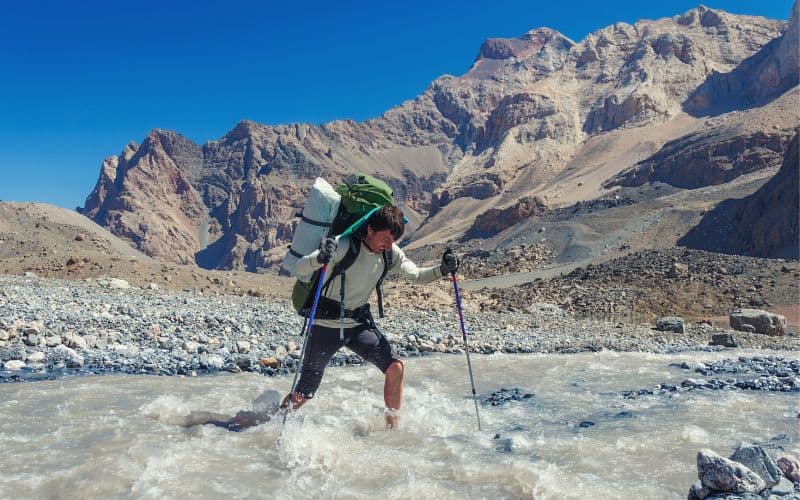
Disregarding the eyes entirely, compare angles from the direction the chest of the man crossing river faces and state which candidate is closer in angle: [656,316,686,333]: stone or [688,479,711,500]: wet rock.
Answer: the wet rock

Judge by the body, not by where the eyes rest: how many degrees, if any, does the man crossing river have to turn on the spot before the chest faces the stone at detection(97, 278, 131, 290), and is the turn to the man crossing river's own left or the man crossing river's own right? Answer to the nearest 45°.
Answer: approximately 180°

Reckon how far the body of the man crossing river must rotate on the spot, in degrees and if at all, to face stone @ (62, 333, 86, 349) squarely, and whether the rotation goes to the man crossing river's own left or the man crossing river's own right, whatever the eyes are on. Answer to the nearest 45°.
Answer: approximately 180°

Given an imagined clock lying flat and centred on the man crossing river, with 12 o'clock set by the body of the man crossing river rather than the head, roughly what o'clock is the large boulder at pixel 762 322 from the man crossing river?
The large boulder is roughly at 9 o'clock from the man crossing river.

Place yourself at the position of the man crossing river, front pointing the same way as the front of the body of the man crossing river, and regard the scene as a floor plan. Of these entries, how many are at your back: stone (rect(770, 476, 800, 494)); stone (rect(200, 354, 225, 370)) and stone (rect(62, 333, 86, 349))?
2

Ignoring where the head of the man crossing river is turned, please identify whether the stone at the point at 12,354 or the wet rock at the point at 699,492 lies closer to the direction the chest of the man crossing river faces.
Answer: the wet rock

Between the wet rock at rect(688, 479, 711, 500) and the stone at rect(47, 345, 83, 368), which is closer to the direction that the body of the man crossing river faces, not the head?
the wet rock

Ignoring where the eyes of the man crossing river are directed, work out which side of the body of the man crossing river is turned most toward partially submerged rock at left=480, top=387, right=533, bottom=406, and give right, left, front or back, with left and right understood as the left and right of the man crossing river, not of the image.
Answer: left

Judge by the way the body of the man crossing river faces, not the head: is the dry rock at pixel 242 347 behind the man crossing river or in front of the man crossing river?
behind

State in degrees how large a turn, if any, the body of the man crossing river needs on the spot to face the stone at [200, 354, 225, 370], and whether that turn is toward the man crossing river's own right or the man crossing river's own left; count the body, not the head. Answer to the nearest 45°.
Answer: approximately 180°

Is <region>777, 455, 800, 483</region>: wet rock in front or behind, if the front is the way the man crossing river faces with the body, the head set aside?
in front

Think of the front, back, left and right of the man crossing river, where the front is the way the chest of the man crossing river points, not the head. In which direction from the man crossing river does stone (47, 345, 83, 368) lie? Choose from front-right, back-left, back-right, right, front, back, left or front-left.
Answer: back

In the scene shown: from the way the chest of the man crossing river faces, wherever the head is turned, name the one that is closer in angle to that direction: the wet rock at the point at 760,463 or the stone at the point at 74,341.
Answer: the wet rock

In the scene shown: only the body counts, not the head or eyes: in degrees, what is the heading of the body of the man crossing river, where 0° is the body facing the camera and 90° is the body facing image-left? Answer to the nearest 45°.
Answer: approximately 315°

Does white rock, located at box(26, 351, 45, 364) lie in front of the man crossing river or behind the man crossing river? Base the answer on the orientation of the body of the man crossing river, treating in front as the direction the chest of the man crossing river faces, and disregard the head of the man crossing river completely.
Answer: behind

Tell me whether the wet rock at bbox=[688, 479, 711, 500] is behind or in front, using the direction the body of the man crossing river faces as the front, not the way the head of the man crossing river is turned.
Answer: in front
